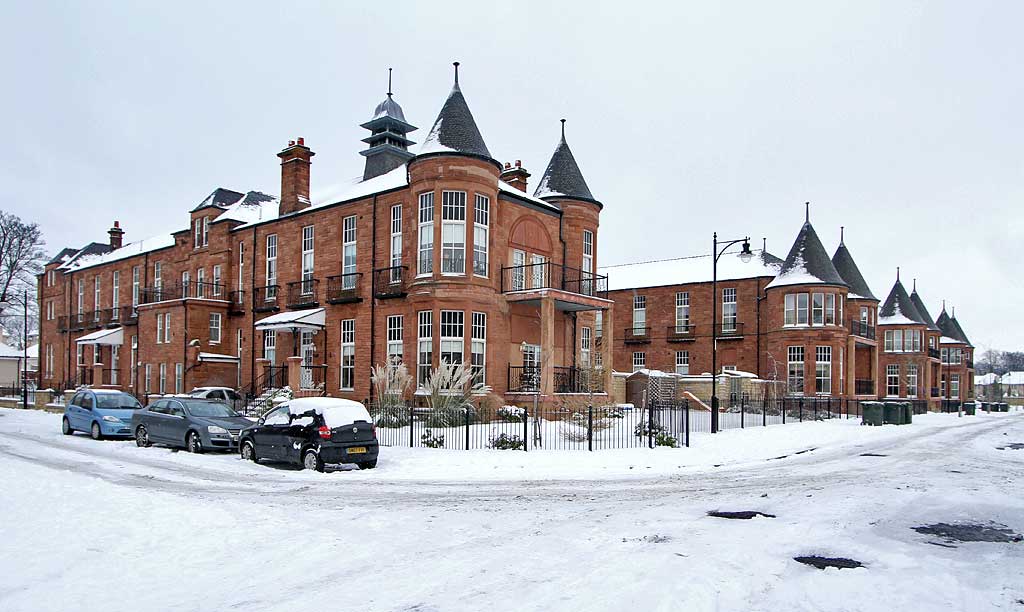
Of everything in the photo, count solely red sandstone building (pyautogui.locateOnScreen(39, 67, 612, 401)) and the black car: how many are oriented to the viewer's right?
0

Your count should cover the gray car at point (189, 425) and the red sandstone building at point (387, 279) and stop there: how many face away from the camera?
0

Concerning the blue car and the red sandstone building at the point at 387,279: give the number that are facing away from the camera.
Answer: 0

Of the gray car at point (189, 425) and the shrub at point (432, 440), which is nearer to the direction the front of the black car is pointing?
the gray car

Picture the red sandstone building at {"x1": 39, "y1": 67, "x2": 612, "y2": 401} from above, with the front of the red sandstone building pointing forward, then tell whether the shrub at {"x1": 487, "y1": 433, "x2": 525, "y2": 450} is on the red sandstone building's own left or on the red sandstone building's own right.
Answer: on the red sandstone building's own left

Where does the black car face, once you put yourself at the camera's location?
facing away from the viewer and to the left of the viewer
